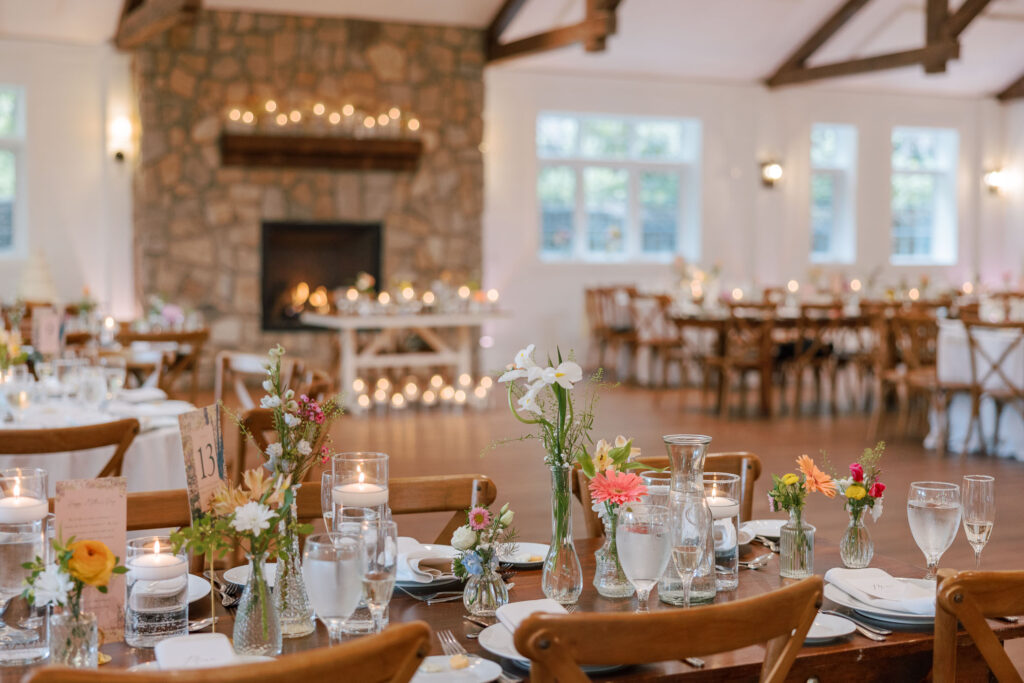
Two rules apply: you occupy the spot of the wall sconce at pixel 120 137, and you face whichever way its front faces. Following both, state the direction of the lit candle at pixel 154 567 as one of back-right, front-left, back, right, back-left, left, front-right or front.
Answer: front

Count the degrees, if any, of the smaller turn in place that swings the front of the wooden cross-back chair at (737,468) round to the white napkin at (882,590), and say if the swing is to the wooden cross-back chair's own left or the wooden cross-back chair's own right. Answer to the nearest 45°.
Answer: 0° — it already faces it

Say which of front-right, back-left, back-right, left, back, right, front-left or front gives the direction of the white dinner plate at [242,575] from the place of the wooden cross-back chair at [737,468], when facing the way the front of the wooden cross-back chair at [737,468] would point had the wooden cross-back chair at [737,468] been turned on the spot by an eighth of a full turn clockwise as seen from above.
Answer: front

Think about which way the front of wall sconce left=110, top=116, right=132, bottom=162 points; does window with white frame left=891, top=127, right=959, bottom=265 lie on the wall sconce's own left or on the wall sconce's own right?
on the wall sconce's own left

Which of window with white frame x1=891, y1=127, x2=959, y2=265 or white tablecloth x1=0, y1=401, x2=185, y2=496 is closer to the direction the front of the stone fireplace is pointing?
the white tablecloth

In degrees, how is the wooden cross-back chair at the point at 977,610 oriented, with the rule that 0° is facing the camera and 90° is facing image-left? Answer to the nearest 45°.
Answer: approximately 180°

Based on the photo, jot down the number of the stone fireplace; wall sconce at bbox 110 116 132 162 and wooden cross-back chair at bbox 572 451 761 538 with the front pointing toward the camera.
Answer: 3

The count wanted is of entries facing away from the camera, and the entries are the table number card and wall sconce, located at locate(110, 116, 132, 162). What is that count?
0

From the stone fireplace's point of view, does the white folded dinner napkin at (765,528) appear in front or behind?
in front

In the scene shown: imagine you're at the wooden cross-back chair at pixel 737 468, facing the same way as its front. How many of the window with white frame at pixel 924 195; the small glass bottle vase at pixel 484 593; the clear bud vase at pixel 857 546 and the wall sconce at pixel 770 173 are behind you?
2

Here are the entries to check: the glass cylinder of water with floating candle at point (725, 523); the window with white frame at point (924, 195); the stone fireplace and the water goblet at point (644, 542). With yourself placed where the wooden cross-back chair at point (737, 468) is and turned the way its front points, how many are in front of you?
2

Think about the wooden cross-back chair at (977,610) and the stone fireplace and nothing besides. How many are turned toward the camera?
1

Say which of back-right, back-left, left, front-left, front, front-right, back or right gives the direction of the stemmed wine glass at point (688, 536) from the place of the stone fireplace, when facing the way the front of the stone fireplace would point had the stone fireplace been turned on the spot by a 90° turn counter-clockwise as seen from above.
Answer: right

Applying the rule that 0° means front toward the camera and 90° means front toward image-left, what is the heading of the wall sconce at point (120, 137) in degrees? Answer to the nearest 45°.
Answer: approximately 0°

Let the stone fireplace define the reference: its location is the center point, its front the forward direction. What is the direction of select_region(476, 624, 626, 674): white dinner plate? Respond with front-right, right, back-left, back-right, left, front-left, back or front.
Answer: front
